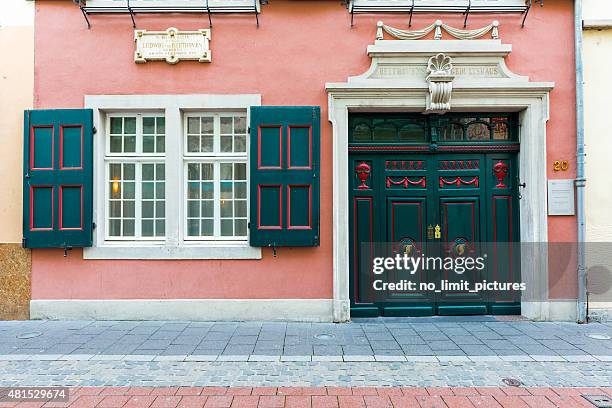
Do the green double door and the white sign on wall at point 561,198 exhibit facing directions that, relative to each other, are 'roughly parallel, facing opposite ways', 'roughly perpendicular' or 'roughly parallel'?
roughly parallel

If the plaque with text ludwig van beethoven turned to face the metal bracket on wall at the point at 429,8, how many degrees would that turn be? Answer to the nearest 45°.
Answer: approximately 90° to its left

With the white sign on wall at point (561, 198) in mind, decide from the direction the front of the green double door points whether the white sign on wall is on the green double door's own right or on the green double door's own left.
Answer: on the green double door's own left

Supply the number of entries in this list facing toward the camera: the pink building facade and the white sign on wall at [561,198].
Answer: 2

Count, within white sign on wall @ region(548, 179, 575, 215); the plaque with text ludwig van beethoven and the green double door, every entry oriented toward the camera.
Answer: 3

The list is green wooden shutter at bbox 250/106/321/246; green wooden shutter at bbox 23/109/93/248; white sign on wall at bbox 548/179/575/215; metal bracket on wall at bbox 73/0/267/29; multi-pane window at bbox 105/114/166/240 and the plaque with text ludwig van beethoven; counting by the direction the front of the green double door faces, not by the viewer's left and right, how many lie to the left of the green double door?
1

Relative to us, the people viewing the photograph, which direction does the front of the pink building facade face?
facing the viewer

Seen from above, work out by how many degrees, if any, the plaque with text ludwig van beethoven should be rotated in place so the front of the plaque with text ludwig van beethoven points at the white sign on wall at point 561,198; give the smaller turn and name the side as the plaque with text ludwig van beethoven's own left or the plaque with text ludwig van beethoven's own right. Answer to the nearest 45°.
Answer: approximately 90° to the plaque with text ludwig van beethoven's own left

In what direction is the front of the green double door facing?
toward the camera

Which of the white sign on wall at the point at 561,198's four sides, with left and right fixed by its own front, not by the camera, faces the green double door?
right

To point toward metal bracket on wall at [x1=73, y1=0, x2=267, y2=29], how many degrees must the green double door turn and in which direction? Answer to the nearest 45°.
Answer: approximately 90° to its right

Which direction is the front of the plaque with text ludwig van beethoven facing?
toward the camera
